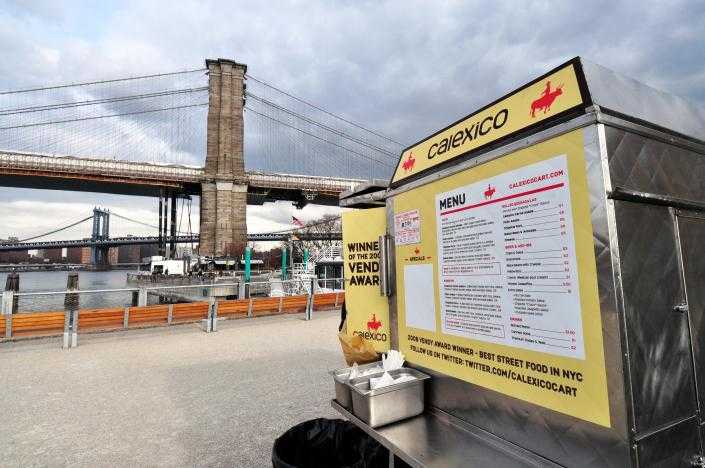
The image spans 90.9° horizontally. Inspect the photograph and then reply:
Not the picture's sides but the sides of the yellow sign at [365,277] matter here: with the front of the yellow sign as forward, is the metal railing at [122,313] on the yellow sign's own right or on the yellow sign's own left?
on the yellow sign's own right

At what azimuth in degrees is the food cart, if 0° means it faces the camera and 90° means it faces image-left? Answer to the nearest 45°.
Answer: approximately 45°

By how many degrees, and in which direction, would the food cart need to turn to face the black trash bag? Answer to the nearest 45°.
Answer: approximately 45° to its right
